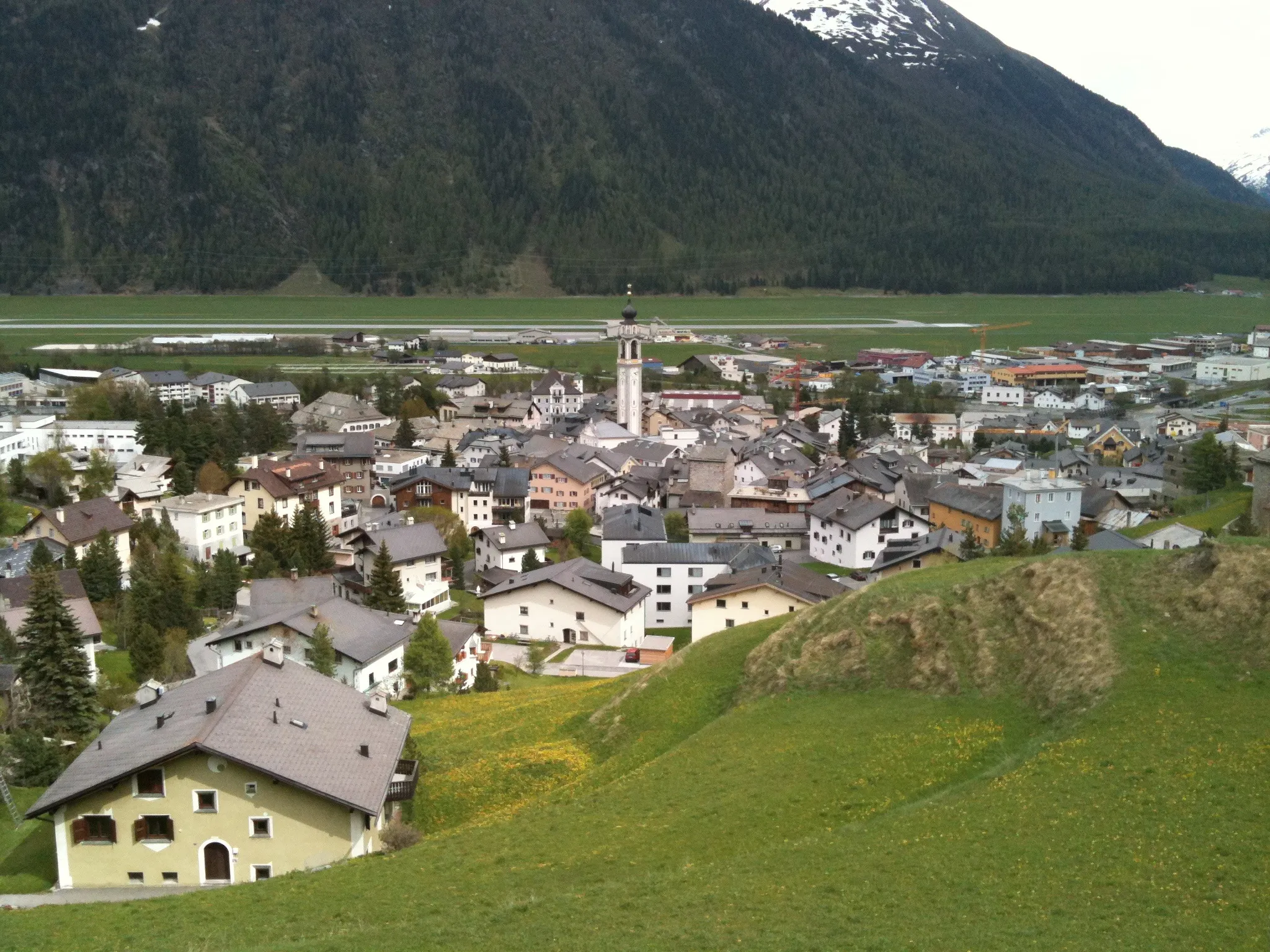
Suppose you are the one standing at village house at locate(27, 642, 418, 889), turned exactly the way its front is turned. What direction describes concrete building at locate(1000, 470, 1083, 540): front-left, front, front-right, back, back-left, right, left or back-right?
back-left

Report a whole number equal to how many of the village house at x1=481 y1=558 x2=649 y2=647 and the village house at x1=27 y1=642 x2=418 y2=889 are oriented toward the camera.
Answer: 2

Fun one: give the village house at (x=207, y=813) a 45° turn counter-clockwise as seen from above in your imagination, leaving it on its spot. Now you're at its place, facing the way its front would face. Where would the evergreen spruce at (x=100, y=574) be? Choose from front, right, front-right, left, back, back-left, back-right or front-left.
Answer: back-left

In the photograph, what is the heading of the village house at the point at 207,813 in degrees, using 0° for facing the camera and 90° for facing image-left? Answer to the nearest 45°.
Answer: approximately 0°

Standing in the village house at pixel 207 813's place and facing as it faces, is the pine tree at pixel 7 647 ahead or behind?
behind

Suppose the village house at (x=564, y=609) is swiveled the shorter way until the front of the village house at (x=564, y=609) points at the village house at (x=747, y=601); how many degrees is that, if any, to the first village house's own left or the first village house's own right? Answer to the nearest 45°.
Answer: approximately 45° to the first village house's own left

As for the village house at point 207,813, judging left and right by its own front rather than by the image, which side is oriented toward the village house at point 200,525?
back

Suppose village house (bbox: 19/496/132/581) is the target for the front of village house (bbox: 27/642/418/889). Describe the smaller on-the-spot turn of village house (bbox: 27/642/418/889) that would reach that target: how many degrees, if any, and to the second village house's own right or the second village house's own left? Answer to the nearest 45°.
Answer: approximately 180°
